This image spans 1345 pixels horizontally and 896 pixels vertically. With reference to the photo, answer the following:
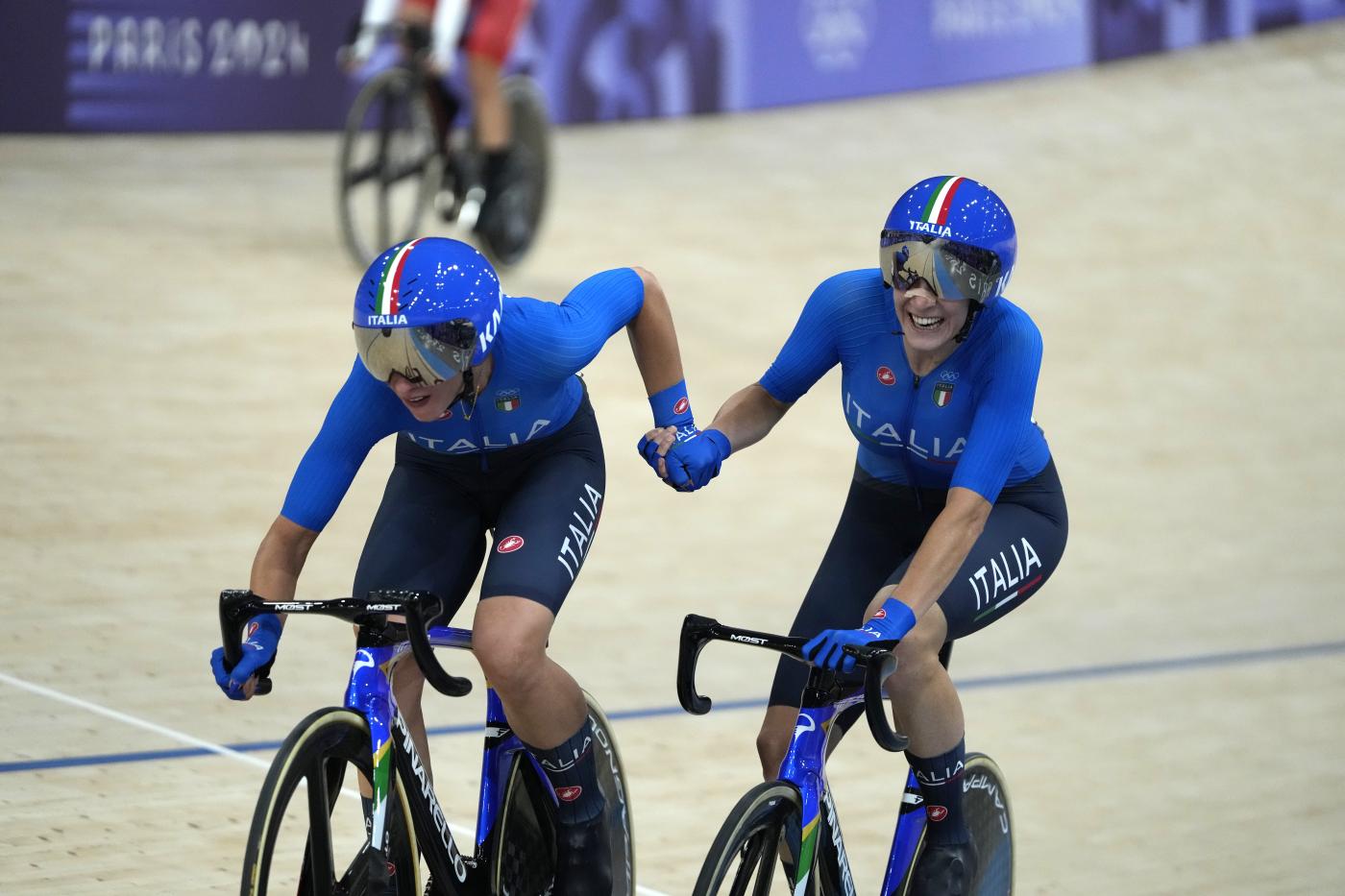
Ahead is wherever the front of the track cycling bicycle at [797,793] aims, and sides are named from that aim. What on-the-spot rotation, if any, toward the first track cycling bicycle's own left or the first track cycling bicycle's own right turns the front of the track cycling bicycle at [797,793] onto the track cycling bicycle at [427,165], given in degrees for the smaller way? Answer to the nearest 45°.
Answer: approximately 135° to the first track cycling bicycle's own right

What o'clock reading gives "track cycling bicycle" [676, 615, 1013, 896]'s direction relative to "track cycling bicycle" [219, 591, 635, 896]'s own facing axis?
"track cycling bicycle" [676, 615, 1013, 896] is roughly at 8 o'clock from "track cycling bicycle" [219, 591, 635, 896].

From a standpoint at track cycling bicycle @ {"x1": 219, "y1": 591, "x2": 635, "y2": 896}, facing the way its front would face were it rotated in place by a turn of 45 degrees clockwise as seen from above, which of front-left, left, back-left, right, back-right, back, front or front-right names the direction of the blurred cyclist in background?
right

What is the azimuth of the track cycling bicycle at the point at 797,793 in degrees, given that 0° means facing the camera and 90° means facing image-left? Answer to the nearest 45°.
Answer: approximately 45°

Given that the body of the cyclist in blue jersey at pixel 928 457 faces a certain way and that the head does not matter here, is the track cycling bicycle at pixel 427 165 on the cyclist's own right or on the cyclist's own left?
on the cyclist's own right

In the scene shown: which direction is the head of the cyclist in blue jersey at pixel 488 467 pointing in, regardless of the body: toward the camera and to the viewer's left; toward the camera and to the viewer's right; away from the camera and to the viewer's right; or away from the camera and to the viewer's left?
toward the camera and to the viewer's left

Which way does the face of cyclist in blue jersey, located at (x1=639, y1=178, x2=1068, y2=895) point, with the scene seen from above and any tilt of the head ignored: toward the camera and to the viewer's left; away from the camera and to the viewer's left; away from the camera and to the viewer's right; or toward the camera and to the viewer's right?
toward the camera and to the viewer's left

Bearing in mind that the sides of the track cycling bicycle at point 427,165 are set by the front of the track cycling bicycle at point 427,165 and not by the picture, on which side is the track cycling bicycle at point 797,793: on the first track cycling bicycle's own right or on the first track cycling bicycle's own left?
on the first track cycling bicycle's own left

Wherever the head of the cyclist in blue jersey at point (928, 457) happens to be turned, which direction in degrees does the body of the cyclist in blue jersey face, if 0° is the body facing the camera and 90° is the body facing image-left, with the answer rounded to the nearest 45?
approximately 45°

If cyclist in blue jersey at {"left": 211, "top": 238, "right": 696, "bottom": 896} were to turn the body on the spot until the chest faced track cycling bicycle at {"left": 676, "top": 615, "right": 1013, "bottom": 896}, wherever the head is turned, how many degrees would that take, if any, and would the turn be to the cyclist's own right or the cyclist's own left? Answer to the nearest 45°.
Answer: approximately 90° to the cyclist's own left

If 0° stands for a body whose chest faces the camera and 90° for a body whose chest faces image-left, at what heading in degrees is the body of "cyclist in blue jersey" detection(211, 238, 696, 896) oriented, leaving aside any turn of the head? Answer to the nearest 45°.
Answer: approximately 45°

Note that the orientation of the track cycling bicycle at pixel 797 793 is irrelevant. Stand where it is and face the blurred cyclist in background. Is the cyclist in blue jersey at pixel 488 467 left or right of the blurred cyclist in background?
left

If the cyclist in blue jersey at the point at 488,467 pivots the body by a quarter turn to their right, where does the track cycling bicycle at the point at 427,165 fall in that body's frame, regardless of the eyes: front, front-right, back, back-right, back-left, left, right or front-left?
front-right

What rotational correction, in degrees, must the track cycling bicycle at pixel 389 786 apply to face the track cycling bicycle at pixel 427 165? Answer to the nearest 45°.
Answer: approximately 135° to its right
